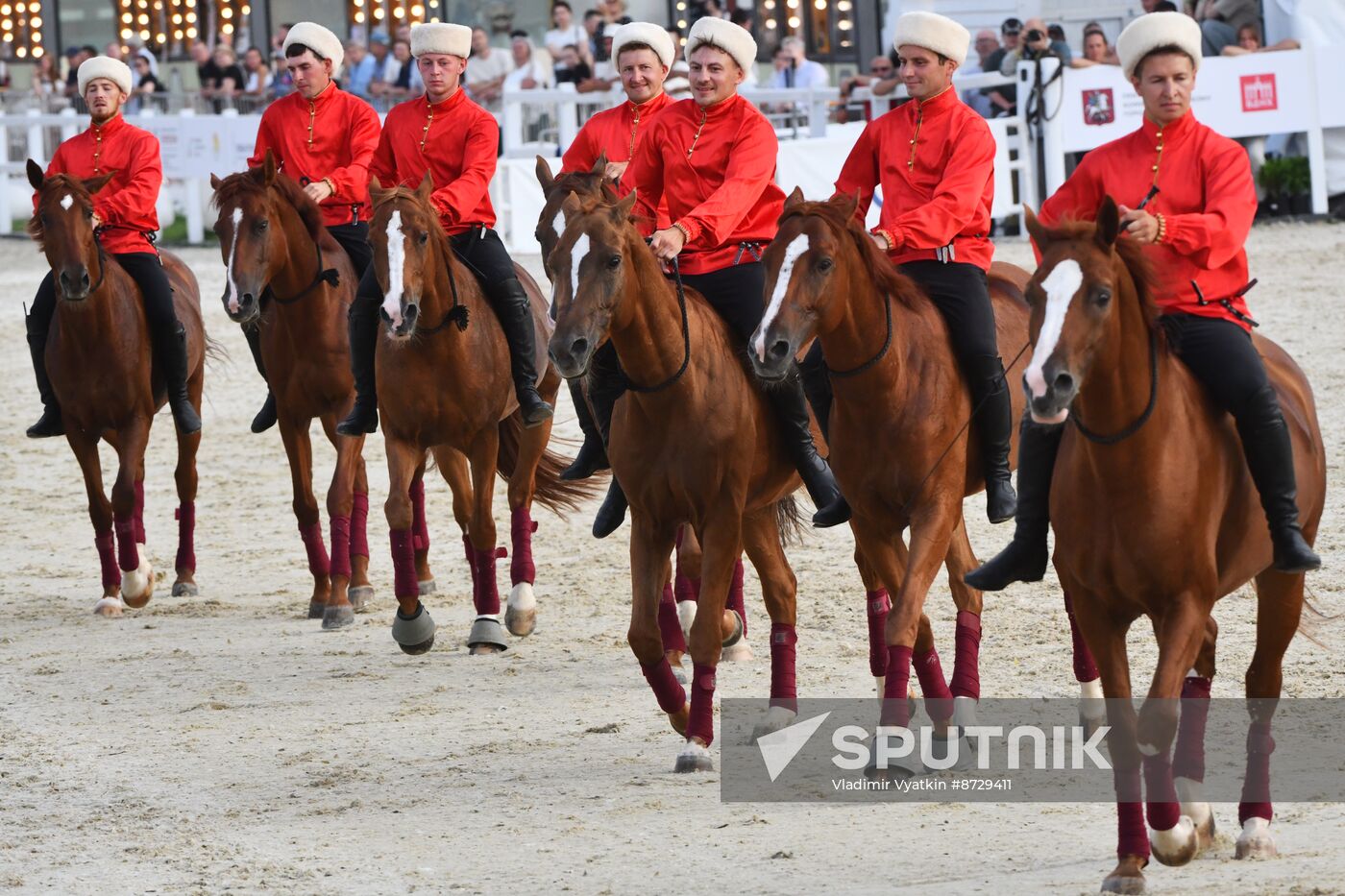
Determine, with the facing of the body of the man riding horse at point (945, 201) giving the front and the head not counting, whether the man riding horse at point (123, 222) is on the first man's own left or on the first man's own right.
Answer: on the first man's own right

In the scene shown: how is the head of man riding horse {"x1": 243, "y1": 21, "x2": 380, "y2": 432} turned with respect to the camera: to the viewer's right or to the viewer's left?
to the viewer's left

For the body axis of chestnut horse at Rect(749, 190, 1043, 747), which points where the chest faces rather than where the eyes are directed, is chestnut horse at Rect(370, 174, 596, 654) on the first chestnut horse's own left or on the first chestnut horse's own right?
on the first chestnut horse's own right

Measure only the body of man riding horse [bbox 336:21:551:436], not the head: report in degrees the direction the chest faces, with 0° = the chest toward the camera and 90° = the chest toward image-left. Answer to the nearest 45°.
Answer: approximately 0°

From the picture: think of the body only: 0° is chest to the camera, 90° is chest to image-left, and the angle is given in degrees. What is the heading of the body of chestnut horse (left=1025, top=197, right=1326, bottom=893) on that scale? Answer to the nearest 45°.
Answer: approximately 45°

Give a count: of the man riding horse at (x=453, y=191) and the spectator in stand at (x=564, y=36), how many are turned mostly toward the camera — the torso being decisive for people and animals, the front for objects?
2

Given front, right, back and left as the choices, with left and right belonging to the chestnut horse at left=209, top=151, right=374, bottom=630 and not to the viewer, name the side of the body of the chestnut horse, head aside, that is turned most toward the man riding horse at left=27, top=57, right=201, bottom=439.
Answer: right
